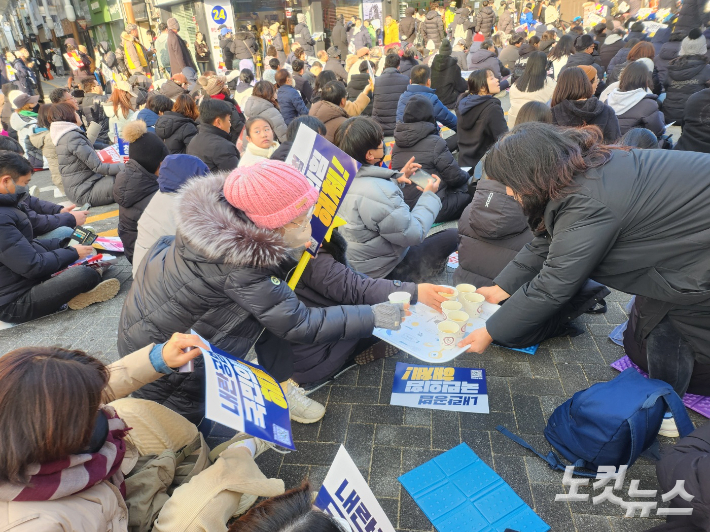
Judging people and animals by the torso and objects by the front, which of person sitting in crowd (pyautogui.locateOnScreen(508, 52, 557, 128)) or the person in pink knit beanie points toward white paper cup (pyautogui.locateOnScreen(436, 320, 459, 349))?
the person in pink knit beanie

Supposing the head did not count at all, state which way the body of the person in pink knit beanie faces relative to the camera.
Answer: to the viewer's right

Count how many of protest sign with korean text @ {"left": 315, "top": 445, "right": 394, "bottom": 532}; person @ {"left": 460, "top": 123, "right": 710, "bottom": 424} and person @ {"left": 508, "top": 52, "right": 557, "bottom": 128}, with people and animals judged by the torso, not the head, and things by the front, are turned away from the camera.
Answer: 1

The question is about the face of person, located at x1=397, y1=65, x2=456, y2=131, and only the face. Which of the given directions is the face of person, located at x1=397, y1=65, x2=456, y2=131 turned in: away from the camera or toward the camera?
away from the camera

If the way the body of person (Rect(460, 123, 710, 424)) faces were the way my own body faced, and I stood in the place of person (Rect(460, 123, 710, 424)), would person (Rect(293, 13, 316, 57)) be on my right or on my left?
on my right

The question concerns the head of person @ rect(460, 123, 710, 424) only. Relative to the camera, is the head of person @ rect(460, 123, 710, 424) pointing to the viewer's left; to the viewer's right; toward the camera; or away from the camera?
to the viewer's left

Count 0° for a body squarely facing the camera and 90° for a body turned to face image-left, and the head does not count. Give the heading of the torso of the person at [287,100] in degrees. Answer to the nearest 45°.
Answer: approximately 225°

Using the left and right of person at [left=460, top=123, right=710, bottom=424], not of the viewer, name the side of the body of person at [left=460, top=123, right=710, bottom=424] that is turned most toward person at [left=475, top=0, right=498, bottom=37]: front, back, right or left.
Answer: right

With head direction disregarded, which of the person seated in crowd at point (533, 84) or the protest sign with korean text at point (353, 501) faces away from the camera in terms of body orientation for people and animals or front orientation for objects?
the person seated in crowd

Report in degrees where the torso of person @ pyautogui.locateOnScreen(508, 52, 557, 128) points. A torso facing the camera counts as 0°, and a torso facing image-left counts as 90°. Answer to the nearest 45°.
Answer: approximately 180°

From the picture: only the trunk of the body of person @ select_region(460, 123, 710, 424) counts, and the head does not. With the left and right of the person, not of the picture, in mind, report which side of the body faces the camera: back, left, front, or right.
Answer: left

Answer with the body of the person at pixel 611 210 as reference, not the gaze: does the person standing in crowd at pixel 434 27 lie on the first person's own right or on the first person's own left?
on the first person's own right

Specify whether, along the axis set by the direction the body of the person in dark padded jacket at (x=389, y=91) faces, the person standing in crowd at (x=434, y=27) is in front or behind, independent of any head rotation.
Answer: in front
